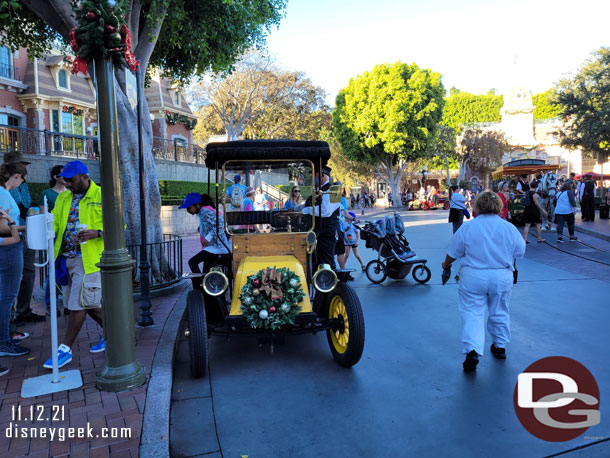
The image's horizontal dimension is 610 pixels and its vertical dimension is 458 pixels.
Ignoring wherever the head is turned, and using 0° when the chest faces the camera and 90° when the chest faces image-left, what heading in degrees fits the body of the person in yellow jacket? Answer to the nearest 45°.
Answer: approximately 45°

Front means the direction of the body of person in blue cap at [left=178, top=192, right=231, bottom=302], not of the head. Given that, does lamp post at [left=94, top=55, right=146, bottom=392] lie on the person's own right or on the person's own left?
on the person's own left

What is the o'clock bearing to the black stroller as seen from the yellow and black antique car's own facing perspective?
The black stroller is roughly at 7 o'clock from the yellow and black antique car.

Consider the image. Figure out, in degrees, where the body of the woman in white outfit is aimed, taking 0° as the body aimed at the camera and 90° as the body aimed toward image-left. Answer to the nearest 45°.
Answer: approximately 180°

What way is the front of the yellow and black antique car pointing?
toward the camera

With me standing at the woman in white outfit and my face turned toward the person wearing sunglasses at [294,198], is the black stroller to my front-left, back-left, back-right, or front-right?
front-right

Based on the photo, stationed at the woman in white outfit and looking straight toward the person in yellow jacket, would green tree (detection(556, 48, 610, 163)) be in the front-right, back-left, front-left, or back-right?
back-right

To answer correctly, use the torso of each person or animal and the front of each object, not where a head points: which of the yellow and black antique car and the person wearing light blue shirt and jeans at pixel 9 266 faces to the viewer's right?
the person wearing light blue shirt and jeans

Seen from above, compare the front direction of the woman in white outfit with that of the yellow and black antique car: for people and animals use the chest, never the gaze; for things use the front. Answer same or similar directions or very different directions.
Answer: very different directions

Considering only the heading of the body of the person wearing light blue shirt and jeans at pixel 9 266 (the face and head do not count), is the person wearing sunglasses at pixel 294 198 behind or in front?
in front

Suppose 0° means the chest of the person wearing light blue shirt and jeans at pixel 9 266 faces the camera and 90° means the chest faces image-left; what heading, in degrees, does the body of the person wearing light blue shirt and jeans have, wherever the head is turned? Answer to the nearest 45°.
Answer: approximately 270°

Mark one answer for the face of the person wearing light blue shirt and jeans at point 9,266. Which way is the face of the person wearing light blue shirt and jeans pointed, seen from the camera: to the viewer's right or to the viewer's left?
to the viewer's right

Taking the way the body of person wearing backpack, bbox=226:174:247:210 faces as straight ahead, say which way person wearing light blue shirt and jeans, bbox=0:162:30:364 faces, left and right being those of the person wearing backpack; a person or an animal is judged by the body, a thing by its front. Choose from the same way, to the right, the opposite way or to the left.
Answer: to the right

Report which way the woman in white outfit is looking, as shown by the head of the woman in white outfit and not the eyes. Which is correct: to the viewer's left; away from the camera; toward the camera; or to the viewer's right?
away from the camera

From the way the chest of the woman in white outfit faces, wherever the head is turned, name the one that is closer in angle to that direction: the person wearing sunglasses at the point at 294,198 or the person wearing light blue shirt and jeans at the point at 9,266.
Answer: the person wearing sunglasses

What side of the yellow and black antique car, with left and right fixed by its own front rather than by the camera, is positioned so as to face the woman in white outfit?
left

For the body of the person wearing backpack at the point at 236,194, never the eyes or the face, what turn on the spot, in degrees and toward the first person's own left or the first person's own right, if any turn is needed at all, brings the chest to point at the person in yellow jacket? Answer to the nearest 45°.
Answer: approximately 135° to the first person's own left
